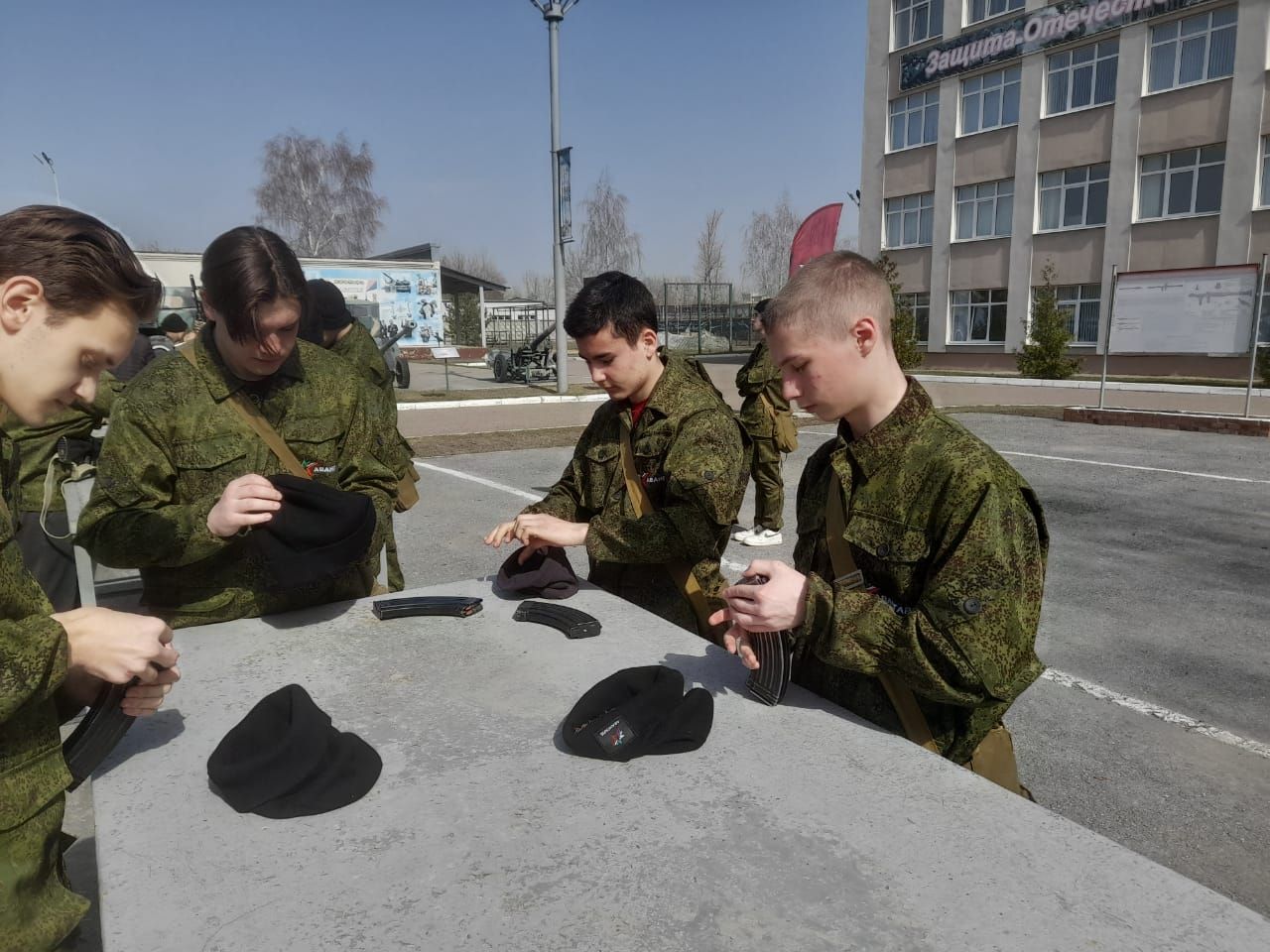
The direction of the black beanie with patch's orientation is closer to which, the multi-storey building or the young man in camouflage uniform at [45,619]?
the young man in camouflage uniform

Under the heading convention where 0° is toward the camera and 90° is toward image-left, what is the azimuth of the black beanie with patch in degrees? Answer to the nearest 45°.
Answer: approximately 45°

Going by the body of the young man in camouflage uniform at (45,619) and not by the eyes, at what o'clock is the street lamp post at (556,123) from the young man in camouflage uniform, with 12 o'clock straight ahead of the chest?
The street lamp post is roughly at 10 o'clock from the young man in camouflage uniform.

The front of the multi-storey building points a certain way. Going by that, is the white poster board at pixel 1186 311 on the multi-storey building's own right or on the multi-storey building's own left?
on the multi-storey building's own left

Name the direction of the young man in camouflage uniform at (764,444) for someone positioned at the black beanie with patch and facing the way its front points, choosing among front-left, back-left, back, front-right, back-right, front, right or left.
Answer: back-right

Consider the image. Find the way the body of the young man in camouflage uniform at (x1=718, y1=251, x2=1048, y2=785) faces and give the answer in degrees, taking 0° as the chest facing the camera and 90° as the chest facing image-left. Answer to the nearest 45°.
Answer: approximately 45°

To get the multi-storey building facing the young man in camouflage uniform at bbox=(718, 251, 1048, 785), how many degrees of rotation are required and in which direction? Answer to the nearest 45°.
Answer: approximately 45° to its left

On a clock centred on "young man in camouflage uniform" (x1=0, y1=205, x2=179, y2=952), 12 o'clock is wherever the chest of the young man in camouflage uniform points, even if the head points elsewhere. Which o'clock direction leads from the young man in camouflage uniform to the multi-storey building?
The multi-storey building is roughly at 11 o'clock from the young man in camouflage uniform.

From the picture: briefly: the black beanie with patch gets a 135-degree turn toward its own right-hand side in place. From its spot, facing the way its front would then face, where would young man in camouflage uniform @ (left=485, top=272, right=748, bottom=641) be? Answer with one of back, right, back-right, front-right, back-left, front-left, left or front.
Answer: front

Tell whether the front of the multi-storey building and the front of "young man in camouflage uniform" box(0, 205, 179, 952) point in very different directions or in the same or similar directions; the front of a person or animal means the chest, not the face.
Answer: very different directions

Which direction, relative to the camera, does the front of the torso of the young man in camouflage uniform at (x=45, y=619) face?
to the viewer's right

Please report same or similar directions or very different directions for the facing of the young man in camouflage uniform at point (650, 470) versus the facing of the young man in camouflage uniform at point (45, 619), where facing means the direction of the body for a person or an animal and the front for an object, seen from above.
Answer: very different directions

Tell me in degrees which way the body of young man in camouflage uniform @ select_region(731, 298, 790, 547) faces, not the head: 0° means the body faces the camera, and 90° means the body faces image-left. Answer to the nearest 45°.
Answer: approximately 90°

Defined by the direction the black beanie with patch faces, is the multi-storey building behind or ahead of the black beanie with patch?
behind

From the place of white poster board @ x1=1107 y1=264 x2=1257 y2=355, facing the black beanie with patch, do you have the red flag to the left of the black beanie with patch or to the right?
right
